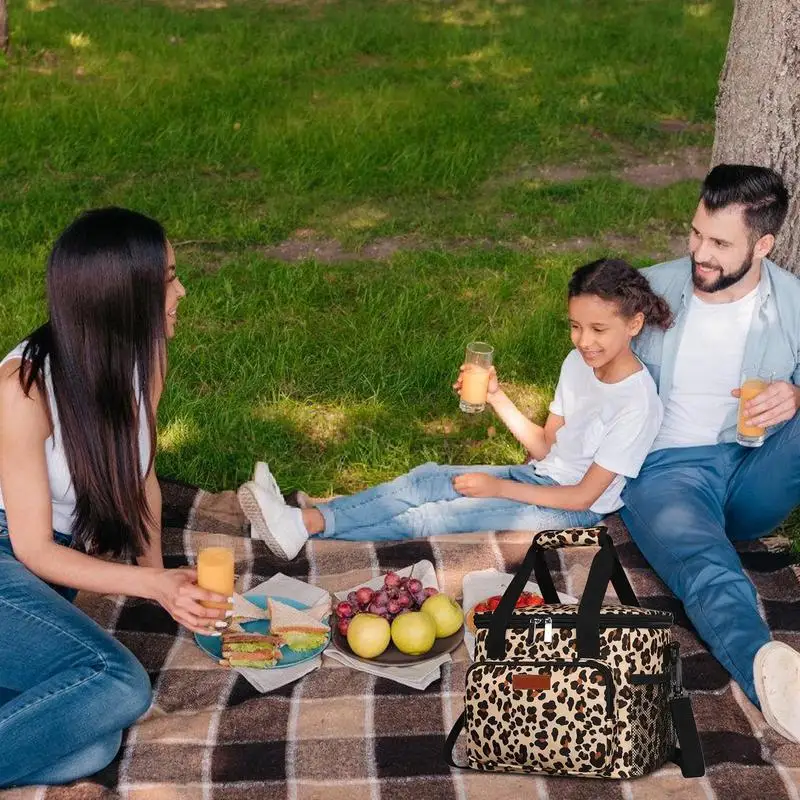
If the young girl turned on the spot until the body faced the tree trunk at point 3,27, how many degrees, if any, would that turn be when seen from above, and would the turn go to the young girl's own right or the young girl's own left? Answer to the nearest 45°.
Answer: approximately 90° to the young girl's own right

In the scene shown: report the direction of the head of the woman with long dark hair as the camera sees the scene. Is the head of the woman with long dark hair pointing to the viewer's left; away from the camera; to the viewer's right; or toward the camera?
to the viewer's right

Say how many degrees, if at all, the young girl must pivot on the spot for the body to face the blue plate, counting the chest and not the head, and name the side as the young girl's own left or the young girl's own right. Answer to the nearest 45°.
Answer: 0° — they already face it

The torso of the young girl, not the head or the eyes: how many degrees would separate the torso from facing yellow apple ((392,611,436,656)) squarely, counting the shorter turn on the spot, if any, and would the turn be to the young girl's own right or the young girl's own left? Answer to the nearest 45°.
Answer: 0° — they already face it

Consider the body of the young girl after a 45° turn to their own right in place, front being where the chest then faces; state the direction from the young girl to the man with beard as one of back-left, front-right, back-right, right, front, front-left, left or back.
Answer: back

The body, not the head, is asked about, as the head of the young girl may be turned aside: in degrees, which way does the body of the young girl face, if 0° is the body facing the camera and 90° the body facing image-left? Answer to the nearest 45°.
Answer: approximately 45°

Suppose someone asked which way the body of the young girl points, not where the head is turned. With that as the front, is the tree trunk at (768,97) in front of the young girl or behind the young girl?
behind

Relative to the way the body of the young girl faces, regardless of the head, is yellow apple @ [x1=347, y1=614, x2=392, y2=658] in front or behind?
in front

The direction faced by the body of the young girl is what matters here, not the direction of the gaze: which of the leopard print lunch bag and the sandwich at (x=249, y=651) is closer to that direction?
the sandwich
